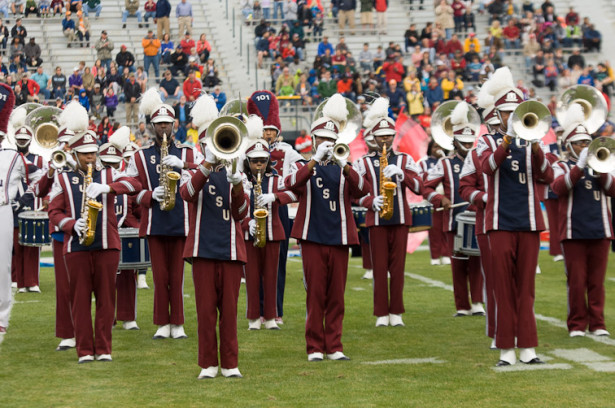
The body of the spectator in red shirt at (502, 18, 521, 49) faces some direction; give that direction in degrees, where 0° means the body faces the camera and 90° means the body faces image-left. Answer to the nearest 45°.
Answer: approximately 0°

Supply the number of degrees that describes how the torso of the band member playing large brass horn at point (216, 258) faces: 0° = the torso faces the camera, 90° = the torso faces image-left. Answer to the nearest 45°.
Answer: approximately 0°

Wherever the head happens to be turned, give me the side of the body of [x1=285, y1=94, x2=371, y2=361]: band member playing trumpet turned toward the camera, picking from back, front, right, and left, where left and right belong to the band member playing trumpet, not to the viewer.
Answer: front

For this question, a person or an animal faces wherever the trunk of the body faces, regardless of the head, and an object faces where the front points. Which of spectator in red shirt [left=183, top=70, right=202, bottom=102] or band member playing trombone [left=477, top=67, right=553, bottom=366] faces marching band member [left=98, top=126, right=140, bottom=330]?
the spectator in red shirt

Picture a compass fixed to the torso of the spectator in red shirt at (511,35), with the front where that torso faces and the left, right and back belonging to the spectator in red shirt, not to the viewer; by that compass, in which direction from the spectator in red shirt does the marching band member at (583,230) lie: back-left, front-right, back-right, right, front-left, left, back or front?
front

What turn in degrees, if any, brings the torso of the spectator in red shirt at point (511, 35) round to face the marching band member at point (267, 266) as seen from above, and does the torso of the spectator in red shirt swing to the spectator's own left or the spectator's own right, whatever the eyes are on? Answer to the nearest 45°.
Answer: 0° — they already face them

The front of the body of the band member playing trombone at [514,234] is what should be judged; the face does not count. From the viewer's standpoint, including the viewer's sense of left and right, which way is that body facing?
facing the viewer

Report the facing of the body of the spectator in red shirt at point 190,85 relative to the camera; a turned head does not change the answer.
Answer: toward the camera

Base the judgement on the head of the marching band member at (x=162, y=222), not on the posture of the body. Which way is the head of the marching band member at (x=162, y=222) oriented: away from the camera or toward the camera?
toward the camera

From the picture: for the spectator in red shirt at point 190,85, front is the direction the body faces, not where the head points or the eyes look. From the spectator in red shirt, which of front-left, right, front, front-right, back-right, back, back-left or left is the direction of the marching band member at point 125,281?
front

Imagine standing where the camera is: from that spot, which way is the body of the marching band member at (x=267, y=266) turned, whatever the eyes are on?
toward the camera

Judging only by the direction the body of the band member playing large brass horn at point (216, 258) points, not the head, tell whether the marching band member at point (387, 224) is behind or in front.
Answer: behind

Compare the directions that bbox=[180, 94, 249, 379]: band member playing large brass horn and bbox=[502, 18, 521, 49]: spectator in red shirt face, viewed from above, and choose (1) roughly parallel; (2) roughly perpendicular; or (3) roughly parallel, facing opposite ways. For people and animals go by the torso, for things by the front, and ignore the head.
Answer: roughly parallel

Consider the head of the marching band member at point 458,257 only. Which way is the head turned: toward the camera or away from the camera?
toward the camera

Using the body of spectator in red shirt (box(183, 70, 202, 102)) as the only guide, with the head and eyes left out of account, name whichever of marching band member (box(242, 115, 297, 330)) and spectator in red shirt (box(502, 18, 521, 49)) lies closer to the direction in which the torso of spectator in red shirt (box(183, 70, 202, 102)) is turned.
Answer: the marching band member

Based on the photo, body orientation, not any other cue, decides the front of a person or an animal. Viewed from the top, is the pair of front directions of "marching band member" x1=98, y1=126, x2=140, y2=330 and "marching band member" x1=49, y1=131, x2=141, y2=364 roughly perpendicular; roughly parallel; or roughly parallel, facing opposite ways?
roughly parallel

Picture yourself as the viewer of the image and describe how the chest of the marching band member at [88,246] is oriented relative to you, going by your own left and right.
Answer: facing the viewer
